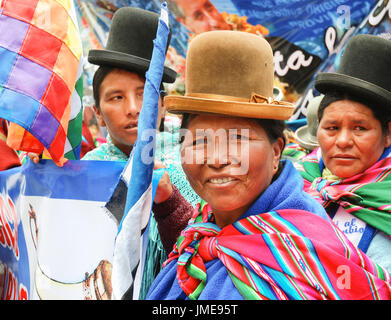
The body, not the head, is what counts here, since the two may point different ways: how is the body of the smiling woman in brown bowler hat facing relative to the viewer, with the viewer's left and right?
facing the viewer and to the left of the viewer

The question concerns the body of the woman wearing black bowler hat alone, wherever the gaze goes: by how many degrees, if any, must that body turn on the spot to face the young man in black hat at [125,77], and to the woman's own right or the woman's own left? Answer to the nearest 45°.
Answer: approximately 45° to the woman's own right

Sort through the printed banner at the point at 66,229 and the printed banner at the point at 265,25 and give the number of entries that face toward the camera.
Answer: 2

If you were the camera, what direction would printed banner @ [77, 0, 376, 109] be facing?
facing the viewer

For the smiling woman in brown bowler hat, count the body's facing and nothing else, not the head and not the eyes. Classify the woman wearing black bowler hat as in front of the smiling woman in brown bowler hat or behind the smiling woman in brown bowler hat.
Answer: behind

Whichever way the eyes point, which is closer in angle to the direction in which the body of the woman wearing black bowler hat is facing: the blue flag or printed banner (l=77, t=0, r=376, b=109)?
the blue flag

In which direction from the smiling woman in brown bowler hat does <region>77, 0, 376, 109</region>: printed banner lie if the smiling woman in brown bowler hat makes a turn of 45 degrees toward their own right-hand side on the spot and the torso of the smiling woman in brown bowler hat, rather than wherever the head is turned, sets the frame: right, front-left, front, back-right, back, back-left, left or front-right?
right

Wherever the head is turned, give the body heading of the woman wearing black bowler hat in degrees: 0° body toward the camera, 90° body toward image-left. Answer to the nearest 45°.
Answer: approximately 45°

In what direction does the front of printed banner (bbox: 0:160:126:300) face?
toward the camera

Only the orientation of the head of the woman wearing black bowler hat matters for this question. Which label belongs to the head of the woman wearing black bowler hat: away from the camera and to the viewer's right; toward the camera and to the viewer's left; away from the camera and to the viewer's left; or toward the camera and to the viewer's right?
toward the camera and to the viewer's left
